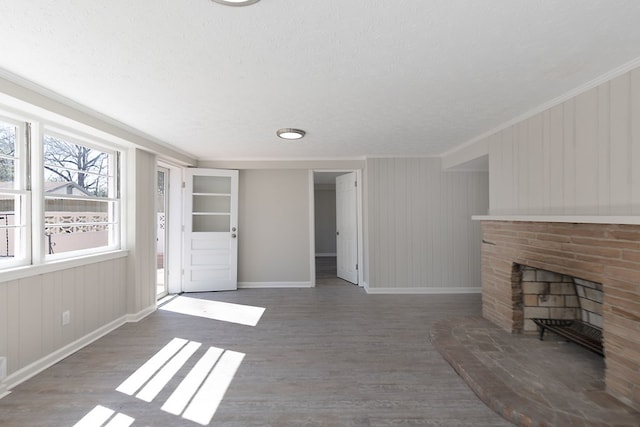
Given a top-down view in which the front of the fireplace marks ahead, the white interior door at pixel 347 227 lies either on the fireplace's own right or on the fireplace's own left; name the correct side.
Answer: on the fireplace's own right

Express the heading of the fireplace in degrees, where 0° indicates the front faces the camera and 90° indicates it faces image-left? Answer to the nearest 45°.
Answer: approximately 45°

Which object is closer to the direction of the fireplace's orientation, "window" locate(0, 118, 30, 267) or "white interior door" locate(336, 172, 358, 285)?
the window

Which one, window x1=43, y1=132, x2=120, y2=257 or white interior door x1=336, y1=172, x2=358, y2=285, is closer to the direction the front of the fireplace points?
the window

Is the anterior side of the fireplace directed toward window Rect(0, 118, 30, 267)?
yes

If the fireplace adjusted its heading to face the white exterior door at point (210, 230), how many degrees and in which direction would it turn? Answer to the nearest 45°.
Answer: approximately 45° to its right
